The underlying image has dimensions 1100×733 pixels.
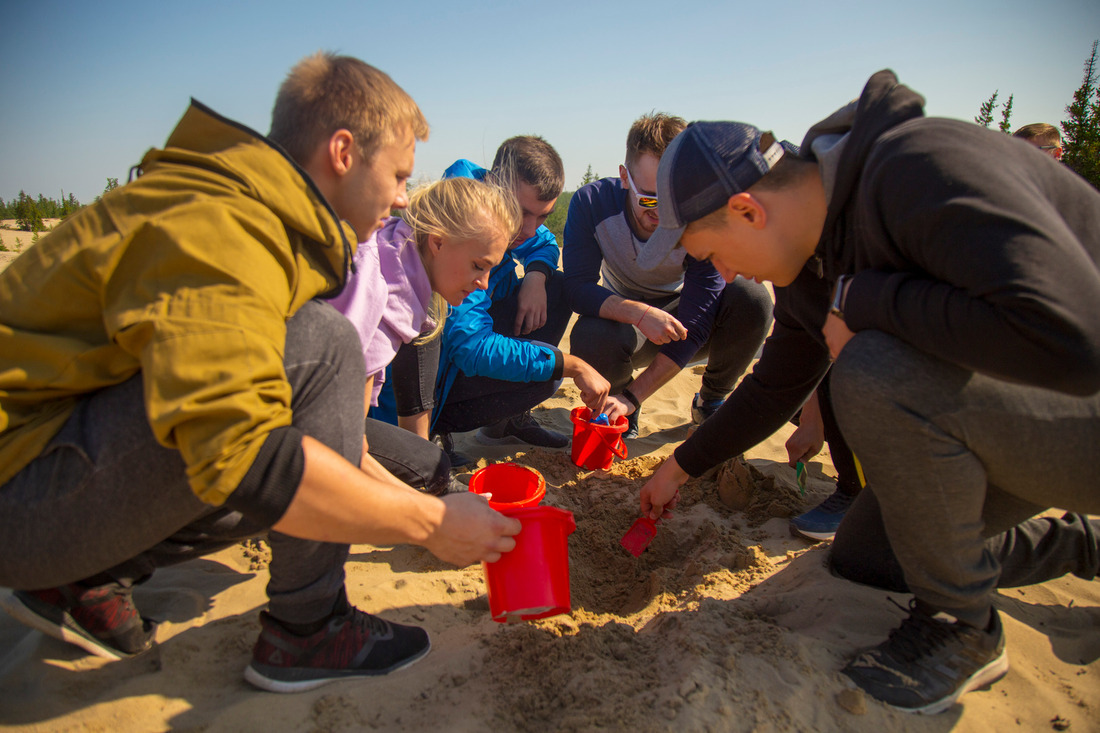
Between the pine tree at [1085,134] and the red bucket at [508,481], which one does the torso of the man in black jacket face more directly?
the red bucket

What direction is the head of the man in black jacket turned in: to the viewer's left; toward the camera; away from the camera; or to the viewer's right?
to the viewer's left

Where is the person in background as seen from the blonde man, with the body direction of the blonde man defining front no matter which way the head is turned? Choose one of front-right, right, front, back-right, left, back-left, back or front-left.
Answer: front-left

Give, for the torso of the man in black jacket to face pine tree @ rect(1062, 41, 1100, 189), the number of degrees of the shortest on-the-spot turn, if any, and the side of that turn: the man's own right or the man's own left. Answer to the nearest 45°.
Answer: approximately 90° to the man's own right

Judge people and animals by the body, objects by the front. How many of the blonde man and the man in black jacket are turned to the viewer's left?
1

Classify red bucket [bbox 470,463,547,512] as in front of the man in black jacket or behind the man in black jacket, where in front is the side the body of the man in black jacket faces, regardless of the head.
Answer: in front

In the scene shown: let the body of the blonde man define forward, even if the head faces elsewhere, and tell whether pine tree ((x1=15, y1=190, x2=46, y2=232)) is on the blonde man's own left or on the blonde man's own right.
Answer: on the blonde man's own left

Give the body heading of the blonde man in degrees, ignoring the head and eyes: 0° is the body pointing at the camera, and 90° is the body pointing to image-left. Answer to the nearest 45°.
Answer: approximately 270°

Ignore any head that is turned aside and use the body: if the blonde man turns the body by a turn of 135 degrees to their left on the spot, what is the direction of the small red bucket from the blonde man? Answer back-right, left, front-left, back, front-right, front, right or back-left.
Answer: right

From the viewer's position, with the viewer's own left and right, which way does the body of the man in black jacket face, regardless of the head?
facing to the left of the viewer

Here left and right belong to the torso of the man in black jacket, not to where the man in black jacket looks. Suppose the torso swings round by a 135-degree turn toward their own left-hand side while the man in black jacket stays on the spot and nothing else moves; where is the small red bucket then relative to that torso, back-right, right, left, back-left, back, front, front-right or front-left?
back
